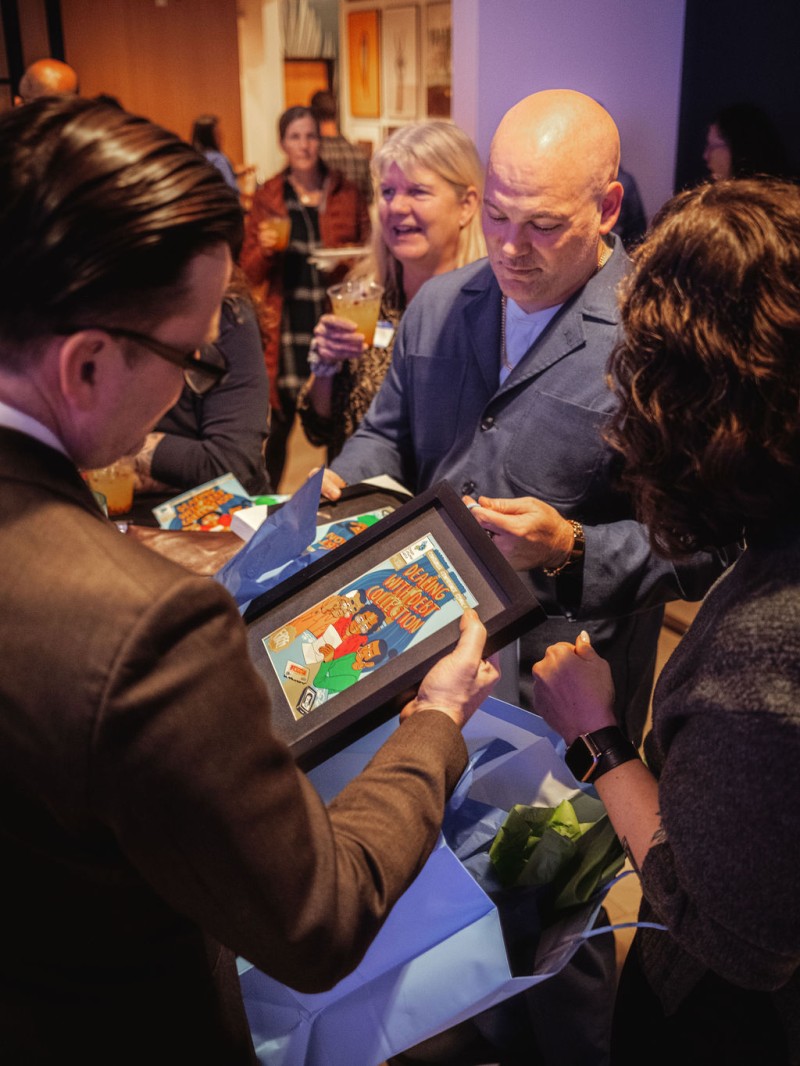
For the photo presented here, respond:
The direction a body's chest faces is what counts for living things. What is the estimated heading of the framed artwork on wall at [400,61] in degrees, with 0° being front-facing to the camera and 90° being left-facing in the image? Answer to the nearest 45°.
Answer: approximately 0°

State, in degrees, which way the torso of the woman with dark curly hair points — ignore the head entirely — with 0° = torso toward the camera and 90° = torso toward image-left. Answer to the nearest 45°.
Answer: approximately 135°

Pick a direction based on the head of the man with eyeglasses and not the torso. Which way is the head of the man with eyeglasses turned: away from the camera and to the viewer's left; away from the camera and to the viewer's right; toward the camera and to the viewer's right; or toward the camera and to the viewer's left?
away from the camera and to the viewer's right

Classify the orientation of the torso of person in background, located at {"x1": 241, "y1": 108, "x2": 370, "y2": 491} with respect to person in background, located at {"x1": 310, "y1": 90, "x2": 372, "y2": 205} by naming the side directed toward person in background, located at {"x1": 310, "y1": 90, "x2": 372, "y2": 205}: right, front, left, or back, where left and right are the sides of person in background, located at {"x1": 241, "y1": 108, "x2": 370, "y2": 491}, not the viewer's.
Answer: back
